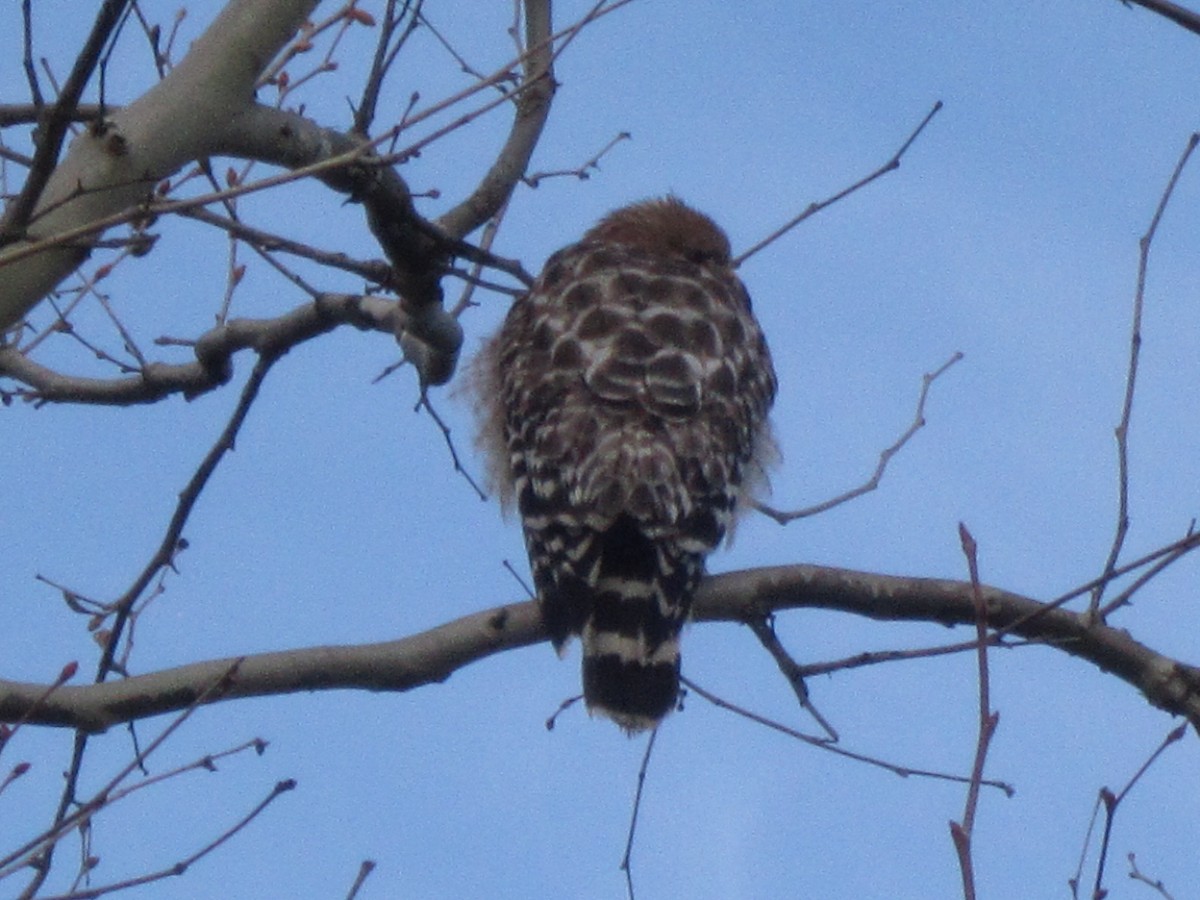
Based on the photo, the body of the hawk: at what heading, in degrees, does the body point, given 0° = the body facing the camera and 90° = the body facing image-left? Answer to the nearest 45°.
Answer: approximately 180°

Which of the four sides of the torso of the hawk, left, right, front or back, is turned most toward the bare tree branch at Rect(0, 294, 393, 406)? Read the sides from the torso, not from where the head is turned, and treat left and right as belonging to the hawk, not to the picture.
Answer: left

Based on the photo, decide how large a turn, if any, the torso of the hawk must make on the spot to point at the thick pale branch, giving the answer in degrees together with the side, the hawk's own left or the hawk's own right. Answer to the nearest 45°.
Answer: approximately 135° to the hawk's own left
